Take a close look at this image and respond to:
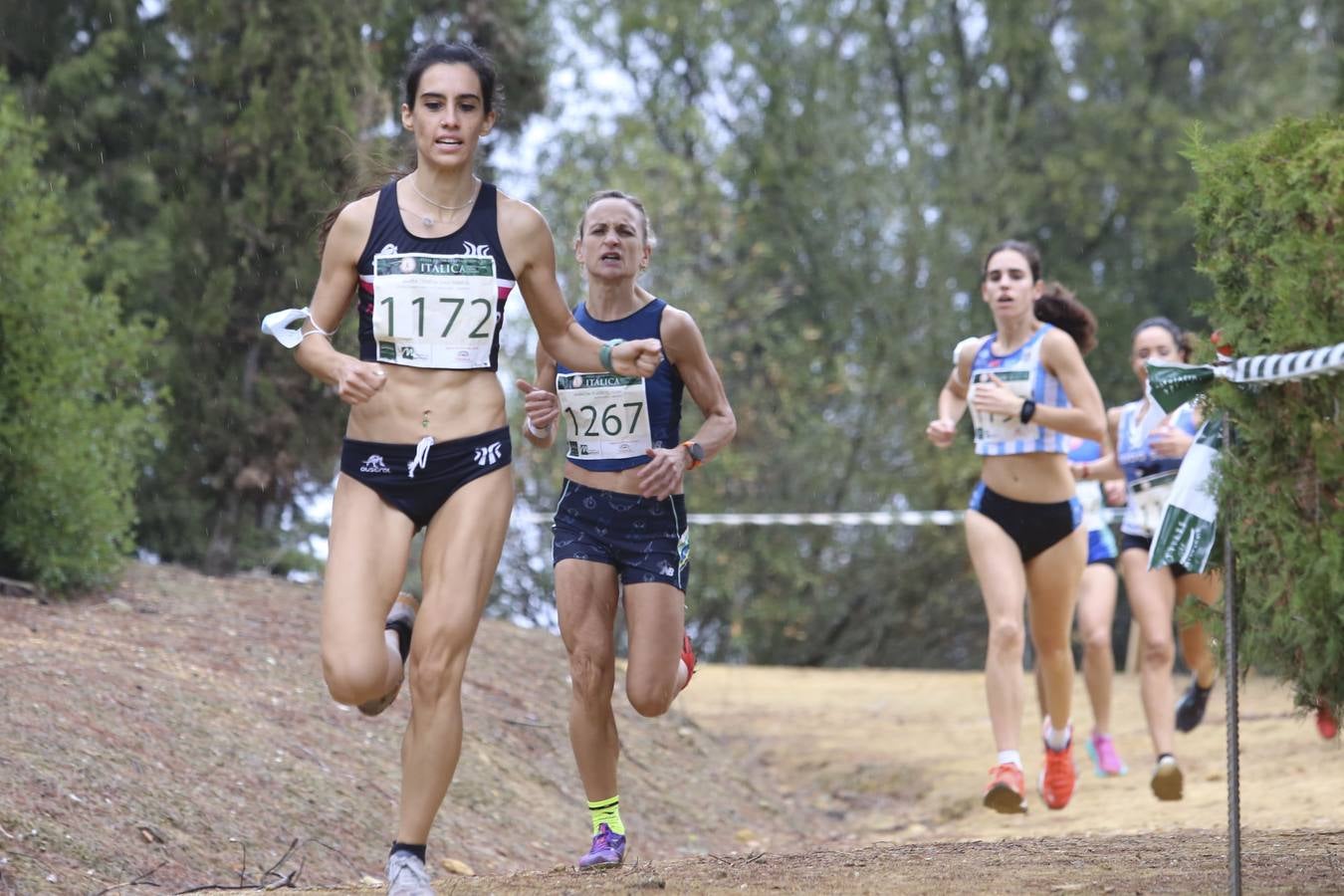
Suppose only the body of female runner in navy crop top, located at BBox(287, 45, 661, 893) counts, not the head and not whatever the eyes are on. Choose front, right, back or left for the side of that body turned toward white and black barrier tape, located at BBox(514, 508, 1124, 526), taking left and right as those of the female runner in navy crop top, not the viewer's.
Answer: back

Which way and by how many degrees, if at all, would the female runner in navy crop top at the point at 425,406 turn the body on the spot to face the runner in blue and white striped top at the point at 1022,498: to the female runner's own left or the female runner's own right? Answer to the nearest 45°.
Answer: approximately 135° to the female runner's own left

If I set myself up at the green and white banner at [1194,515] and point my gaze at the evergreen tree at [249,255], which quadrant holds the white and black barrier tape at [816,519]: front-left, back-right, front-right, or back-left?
front-right

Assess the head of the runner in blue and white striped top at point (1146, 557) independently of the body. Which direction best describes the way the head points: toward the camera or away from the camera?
toward the camera

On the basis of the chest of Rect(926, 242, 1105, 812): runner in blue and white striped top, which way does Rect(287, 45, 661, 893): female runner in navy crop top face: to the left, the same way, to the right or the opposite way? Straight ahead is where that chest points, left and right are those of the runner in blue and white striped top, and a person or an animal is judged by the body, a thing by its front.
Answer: the same way

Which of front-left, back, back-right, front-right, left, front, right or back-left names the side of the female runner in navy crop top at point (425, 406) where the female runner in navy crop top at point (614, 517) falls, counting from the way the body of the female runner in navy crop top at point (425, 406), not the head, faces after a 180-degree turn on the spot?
front-right

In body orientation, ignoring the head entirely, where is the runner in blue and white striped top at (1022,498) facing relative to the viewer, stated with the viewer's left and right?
facing the viewer

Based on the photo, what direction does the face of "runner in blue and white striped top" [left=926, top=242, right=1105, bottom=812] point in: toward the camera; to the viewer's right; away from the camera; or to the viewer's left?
toward the camera

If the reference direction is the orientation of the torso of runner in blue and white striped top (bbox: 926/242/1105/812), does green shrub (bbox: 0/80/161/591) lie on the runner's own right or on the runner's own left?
on the runner's own right

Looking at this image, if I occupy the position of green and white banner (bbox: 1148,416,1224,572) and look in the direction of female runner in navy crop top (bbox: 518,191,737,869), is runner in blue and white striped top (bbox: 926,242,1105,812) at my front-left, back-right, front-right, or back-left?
front-right

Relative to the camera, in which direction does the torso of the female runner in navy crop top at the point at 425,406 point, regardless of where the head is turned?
toward the camera

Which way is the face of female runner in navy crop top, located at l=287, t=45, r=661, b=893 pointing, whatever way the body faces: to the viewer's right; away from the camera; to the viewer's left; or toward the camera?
toward the camera

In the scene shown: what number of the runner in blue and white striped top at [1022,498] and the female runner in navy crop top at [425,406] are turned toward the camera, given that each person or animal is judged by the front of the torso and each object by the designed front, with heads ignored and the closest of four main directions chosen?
2

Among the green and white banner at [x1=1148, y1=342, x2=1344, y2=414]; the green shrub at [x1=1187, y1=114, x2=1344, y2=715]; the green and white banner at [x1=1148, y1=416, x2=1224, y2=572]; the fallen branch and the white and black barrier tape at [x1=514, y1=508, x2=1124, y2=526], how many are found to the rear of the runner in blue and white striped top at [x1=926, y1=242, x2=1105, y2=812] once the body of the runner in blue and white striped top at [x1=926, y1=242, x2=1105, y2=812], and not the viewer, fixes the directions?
1

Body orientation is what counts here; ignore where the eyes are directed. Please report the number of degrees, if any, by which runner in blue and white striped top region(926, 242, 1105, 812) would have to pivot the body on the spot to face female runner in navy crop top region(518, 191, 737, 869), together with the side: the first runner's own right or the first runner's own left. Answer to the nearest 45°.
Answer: approximately 45° to the first runner's own right

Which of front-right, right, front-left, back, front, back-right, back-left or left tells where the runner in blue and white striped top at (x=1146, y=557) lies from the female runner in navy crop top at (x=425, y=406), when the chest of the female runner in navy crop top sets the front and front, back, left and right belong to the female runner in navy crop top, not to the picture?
back-left

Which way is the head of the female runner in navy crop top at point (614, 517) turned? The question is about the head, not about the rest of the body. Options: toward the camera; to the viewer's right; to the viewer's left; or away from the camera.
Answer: toward the camera
